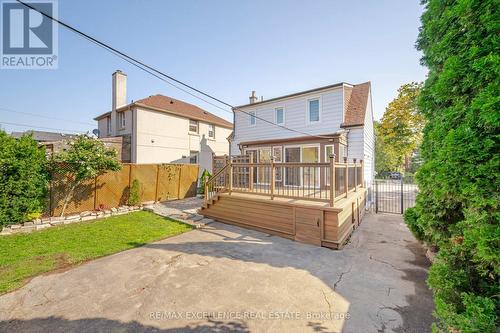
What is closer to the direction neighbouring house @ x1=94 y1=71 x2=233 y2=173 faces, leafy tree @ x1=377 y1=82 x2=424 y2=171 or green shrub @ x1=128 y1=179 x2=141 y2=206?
the leafy tree

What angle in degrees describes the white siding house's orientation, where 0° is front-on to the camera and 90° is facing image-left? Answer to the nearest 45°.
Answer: approximately 225°

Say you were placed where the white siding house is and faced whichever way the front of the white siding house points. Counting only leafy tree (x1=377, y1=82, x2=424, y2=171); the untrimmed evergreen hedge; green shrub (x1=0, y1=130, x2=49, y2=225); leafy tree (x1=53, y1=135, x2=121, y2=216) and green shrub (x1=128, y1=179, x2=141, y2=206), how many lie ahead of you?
1

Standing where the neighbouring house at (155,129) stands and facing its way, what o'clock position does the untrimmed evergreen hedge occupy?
The untrimmed evergreen hedge is roughly at 4 o'clock from the neighbouring house.

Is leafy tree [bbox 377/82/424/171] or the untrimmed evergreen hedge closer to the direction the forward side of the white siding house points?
the leafy tree

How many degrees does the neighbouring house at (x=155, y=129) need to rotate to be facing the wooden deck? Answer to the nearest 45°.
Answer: approximately 135° to its right

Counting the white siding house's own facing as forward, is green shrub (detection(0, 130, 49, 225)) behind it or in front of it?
behind

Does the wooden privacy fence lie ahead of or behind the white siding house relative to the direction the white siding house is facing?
behind

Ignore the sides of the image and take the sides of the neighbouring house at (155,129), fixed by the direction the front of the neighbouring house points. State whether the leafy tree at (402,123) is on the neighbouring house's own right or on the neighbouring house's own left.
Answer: on the neighbouring house's own right

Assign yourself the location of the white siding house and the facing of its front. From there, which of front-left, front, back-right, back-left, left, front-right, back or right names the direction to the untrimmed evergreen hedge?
back-right

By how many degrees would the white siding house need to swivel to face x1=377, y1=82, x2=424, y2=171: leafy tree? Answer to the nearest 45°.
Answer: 0° — it already faces it

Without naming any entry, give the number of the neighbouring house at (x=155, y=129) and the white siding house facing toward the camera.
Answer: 0

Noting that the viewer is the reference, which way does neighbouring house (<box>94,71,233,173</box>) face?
facing away from the viewer and to the right of the viewer
